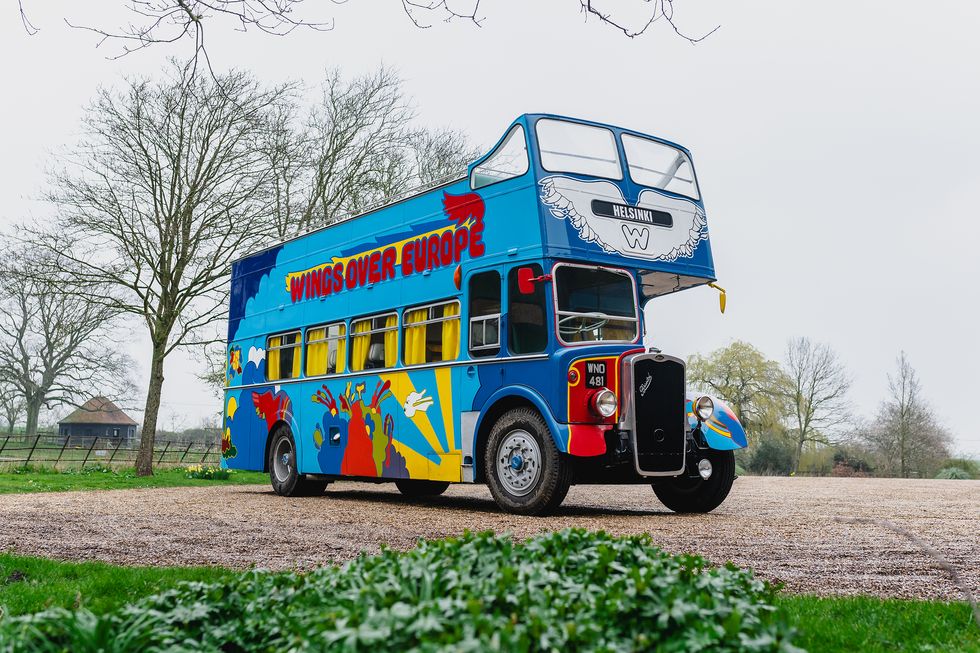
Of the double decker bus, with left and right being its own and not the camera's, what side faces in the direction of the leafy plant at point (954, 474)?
left

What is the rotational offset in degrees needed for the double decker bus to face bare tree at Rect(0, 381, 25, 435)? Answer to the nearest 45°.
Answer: approximately 180°

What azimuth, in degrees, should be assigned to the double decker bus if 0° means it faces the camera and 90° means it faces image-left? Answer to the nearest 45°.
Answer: approximately 315°

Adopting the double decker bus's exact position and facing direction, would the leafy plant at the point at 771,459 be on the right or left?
on its left

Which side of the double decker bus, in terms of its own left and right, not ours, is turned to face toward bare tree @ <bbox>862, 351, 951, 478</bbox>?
left

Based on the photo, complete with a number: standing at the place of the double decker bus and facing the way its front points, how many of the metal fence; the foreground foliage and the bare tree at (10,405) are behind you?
2

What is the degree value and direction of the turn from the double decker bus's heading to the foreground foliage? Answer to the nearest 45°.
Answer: approximately 45° to its right

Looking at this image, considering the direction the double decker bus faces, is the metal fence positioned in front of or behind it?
behind

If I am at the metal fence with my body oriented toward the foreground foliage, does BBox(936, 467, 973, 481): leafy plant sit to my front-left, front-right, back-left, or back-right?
front-left

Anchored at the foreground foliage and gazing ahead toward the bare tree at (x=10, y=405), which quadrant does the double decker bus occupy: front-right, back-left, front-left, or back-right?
front-right

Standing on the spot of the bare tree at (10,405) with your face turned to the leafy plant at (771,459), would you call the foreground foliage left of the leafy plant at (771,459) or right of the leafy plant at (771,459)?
right
